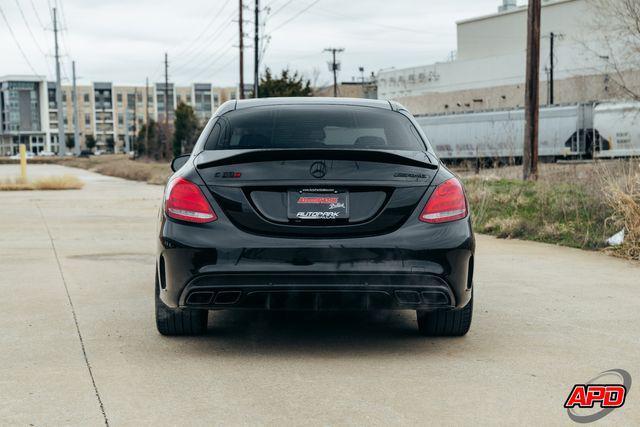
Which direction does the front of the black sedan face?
away from the camera

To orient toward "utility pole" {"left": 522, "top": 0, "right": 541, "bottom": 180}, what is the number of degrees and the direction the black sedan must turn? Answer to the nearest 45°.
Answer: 0° — it already faces it

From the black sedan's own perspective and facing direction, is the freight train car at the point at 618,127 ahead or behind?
ahead
